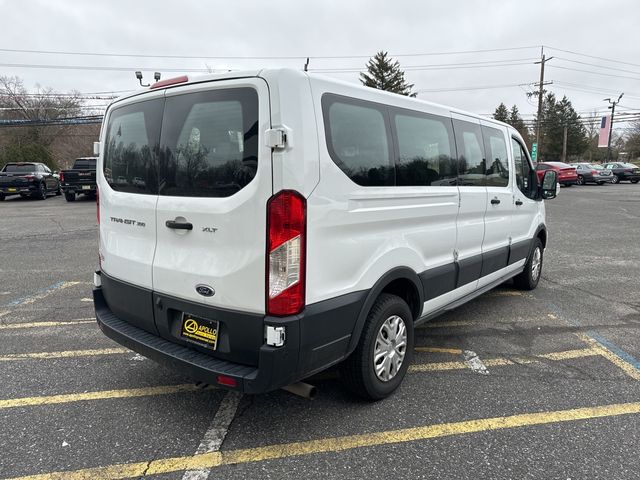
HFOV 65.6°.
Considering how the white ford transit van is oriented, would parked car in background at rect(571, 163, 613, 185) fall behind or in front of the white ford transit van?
in front

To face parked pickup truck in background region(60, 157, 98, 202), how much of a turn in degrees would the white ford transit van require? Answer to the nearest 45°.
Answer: approximately 90° to its left

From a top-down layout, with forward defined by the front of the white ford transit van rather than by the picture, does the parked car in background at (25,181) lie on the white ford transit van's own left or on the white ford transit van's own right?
on the white ford transit van's own left

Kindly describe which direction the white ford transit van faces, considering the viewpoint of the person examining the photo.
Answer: facing away from the viewer and to the right of the viewer
